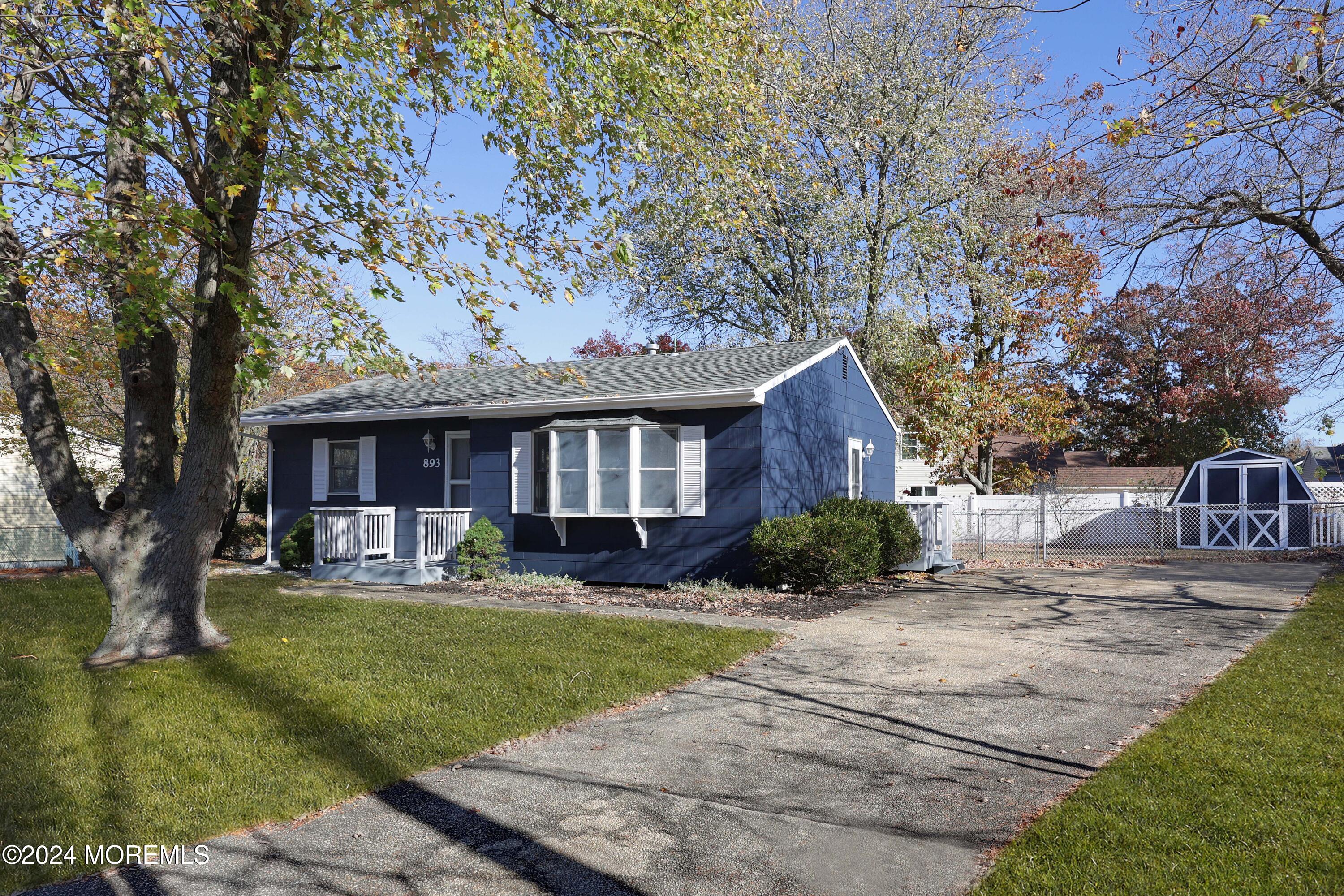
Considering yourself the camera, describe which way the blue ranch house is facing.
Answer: facing the viewer and to the left of the viewer

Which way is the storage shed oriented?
toward the camera

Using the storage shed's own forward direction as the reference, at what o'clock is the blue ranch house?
The blue ranch house is roughly at 1 o'clock from the storage shed.

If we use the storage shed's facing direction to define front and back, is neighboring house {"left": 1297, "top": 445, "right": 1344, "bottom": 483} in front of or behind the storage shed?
behind

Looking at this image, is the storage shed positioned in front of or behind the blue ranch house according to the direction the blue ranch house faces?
behind

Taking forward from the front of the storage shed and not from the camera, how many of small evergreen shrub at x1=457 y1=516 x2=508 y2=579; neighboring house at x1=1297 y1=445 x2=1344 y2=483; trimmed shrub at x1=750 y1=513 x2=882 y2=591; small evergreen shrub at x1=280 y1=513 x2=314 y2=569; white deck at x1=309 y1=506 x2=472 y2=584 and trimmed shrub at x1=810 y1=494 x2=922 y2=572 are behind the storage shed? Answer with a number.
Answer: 1

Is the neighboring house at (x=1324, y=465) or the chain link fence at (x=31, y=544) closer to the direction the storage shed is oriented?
the chain link fence

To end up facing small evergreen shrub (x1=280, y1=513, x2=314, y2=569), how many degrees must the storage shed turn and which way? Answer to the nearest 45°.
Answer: approximately 45° to its right

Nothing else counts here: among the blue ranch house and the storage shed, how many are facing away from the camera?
0

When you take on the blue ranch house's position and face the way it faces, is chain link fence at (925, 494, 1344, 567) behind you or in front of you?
behind

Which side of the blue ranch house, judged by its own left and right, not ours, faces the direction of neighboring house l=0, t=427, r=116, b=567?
right

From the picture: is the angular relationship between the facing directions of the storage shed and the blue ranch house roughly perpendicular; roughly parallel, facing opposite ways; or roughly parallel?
roughly parallel

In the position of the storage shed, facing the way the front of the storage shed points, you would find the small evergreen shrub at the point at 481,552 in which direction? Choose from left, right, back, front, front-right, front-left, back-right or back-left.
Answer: front-right
